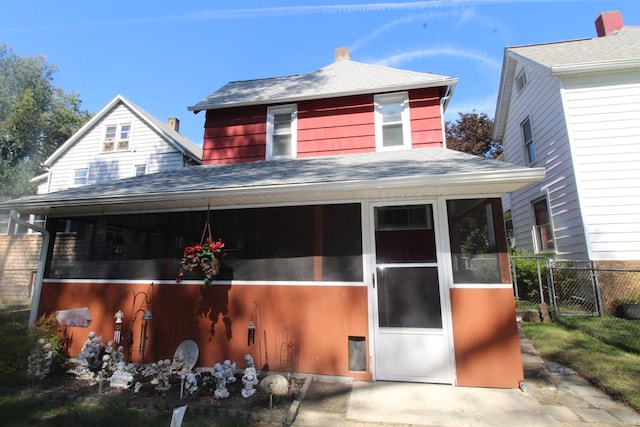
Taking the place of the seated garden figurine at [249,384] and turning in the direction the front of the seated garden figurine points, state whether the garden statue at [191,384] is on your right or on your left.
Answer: on your right

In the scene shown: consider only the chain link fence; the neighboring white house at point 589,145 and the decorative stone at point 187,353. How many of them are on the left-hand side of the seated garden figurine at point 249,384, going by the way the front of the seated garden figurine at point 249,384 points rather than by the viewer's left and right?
2

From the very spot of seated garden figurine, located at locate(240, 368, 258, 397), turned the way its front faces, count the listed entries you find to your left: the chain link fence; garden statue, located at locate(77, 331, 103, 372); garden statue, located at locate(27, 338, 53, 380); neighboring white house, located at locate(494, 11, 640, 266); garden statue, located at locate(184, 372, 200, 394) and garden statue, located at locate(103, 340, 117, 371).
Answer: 2

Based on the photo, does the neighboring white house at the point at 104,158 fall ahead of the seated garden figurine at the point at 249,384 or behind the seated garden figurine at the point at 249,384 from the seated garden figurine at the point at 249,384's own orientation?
behind

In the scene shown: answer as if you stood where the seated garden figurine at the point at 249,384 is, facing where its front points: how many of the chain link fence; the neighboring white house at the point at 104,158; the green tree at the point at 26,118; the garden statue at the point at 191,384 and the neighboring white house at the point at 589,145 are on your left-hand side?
2

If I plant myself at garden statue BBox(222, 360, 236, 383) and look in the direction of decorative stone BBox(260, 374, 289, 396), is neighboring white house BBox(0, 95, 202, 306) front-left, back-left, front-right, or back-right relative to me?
back-left

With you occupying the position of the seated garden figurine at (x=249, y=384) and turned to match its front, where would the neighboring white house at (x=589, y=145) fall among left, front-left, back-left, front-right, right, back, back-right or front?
left

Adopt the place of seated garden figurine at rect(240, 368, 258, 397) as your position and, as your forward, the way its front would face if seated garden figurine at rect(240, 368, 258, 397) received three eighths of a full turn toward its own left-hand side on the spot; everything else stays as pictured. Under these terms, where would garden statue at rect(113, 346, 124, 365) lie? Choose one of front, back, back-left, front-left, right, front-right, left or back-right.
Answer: left

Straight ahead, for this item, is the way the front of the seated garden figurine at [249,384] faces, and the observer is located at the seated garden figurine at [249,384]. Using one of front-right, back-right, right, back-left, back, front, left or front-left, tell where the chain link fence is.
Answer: left

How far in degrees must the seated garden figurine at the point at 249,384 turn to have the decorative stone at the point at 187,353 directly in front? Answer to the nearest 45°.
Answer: approximately 135° to its right

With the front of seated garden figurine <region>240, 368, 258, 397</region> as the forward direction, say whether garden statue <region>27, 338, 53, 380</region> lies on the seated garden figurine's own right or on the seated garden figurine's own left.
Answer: on the seated garden figurine's own right

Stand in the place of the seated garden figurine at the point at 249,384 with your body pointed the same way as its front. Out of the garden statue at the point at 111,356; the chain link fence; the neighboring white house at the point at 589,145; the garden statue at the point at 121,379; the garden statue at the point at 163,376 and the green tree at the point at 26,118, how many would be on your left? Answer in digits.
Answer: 2

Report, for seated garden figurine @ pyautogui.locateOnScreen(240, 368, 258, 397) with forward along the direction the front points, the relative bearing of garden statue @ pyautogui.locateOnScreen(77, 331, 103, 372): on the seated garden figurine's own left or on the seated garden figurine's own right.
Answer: on the seated garden figurine's own right

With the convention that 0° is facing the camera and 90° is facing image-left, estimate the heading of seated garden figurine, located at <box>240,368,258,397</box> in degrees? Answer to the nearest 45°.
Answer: approximately 0°
